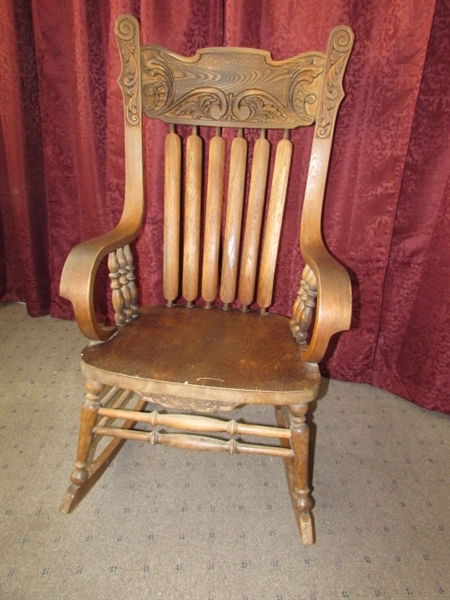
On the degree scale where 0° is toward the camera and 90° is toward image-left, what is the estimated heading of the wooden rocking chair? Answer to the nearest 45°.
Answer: approximately 0°
